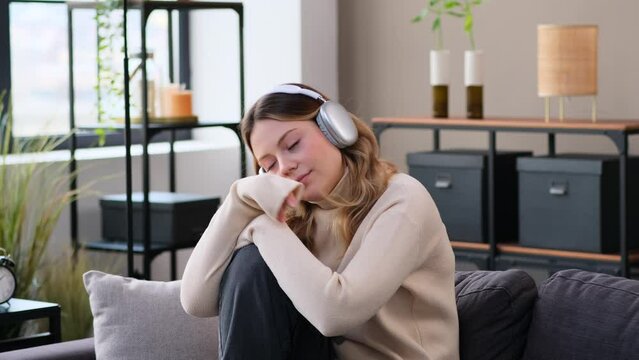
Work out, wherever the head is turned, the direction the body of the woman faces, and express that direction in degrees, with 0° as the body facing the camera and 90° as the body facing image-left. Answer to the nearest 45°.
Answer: approximately 45°

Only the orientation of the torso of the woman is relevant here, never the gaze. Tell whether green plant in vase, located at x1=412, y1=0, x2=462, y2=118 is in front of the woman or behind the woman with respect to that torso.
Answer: behind

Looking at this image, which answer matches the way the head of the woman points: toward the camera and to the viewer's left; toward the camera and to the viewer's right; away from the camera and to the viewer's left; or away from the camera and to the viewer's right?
toward the camera and to the viewer's left

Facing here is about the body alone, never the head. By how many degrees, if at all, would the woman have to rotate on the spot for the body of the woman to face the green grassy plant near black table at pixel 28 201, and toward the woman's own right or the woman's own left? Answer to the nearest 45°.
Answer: approximately 90° to the woman's own right

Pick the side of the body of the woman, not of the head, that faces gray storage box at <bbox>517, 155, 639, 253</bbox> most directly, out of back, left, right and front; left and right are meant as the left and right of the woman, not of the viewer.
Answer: back

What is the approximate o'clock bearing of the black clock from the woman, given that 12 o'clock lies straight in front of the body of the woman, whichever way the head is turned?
The black clock is roughly at 3 o'clock from the woman.

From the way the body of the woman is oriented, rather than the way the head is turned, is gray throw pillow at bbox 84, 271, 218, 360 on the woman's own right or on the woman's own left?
on the woman's own right

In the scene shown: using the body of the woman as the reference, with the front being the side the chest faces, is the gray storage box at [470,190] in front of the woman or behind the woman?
behind
